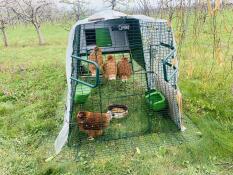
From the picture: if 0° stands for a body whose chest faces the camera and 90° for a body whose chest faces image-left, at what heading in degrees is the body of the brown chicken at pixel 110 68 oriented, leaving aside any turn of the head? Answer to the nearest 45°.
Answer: approximately 0°

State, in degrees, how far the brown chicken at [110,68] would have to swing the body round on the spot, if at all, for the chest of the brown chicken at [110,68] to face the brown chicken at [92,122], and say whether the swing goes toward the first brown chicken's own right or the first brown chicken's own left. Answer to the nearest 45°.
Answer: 0° — it already faces it

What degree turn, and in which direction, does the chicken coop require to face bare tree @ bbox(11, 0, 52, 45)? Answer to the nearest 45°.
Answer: approximately 180°

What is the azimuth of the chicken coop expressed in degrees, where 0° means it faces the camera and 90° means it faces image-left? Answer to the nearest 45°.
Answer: approximately 0°

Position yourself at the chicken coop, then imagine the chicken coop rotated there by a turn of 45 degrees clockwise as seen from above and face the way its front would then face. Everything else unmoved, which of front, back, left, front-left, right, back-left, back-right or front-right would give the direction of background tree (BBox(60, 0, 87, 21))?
back-right
